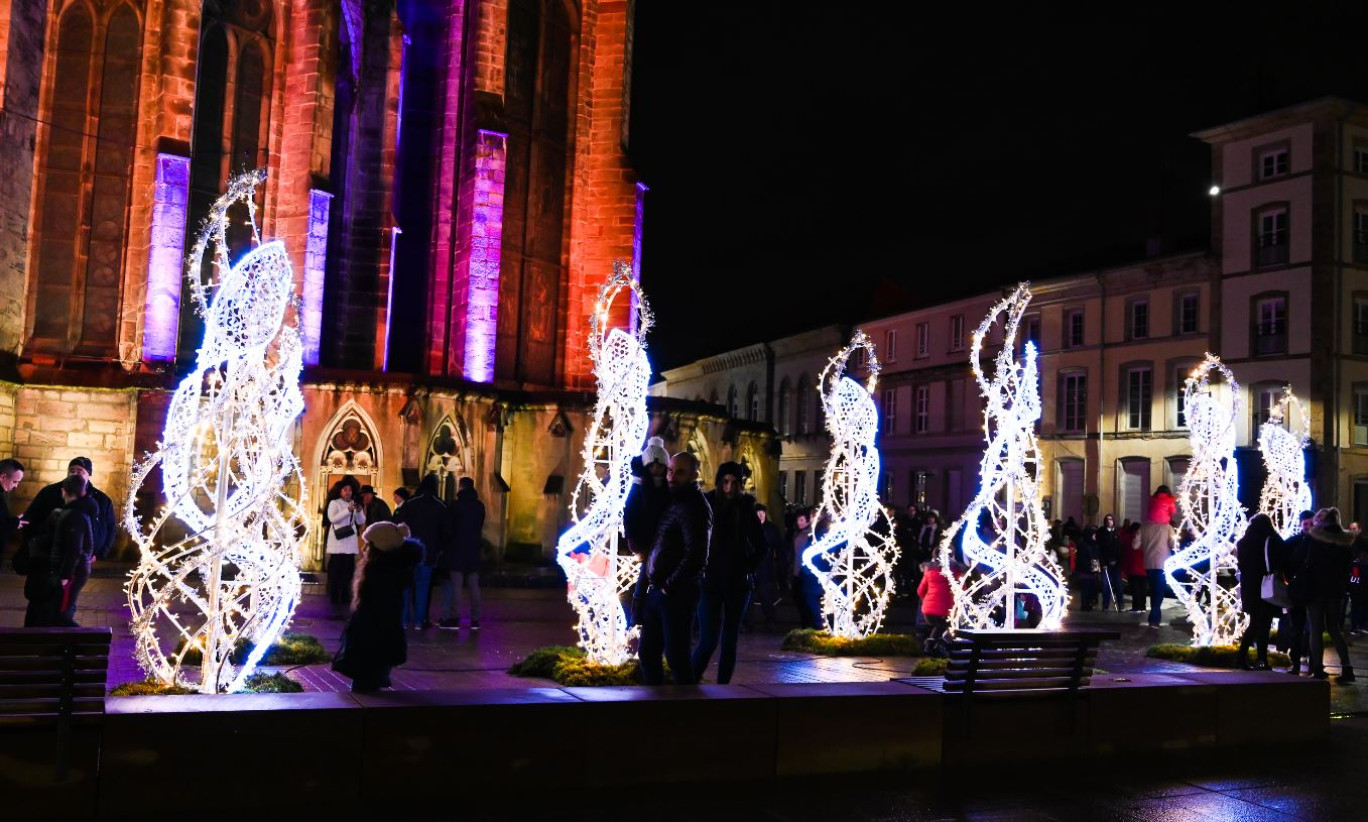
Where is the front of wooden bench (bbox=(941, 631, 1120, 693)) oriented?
away from the camera

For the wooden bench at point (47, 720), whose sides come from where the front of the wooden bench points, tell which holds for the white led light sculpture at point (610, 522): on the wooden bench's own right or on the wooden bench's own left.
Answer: on the wooden bench's own right

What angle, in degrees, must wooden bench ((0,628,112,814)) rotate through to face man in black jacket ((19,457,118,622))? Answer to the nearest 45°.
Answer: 0° — it already faces them

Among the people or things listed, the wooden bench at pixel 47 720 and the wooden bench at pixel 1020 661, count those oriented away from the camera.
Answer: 2

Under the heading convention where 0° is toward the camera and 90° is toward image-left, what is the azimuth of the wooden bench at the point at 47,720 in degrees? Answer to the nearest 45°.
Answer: approximately 180°

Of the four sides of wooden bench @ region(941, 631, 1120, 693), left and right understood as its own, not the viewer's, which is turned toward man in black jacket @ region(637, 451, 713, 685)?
left

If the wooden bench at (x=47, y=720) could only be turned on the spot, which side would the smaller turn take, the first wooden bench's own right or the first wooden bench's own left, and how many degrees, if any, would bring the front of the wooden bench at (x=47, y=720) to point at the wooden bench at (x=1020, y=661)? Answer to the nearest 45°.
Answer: approximately 90° to the first wooden bench's own right

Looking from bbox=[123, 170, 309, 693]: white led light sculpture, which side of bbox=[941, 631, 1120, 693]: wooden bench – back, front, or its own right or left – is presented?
left
